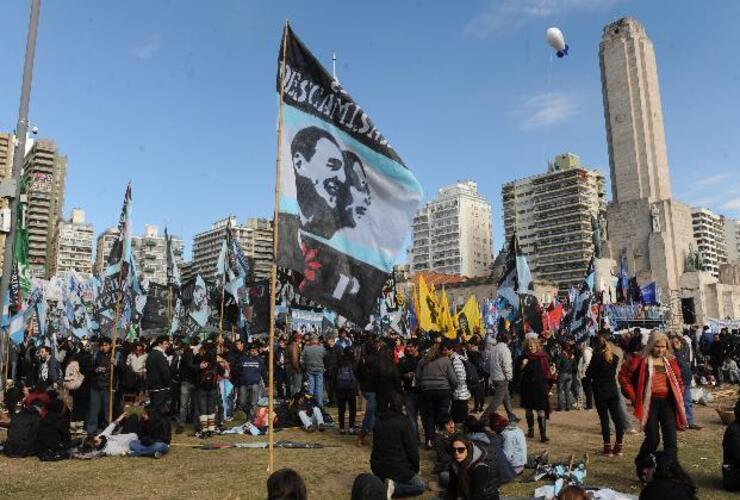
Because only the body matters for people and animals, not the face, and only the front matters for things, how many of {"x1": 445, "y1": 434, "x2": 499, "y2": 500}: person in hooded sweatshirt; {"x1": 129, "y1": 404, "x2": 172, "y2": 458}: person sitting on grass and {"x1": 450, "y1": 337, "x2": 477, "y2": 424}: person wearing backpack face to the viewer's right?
0

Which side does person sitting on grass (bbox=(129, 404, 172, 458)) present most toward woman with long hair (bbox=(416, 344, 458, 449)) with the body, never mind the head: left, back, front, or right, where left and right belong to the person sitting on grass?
left

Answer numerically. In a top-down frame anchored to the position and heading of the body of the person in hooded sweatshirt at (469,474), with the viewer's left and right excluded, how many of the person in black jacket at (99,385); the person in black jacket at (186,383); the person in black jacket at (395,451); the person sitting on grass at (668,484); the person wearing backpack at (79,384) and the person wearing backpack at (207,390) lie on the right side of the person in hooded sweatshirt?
5

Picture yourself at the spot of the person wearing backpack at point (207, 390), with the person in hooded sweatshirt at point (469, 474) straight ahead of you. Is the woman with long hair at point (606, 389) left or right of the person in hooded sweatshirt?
left

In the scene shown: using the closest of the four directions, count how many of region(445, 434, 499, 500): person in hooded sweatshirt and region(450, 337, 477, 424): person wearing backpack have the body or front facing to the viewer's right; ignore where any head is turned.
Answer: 0

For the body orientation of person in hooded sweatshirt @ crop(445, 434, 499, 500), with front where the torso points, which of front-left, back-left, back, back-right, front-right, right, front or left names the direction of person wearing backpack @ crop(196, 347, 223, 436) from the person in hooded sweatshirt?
right

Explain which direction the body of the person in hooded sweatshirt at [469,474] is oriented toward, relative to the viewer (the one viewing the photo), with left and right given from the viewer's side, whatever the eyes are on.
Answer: facing the viewer and to the left of the viewer

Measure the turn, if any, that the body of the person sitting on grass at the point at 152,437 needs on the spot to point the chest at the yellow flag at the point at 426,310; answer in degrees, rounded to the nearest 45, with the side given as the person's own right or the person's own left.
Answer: approximately 180°

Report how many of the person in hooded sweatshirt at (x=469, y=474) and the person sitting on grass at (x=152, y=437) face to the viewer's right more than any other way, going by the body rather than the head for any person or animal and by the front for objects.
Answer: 0

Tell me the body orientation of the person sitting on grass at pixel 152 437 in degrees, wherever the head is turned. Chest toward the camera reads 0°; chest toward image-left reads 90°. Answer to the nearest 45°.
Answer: approximately 45°

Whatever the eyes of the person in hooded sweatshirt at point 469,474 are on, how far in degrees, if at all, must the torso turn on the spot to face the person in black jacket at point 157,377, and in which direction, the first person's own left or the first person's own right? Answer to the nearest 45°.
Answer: approximately 90° to the first person's own right

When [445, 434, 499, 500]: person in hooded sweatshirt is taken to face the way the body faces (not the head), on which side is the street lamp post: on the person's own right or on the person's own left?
on the person's own right

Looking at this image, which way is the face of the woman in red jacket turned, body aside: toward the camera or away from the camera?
toward the camera

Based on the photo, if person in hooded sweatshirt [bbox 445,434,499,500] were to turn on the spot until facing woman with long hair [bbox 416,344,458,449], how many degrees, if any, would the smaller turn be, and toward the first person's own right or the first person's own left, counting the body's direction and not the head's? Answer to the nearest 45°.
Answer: approximately 135° to the first person's own right
